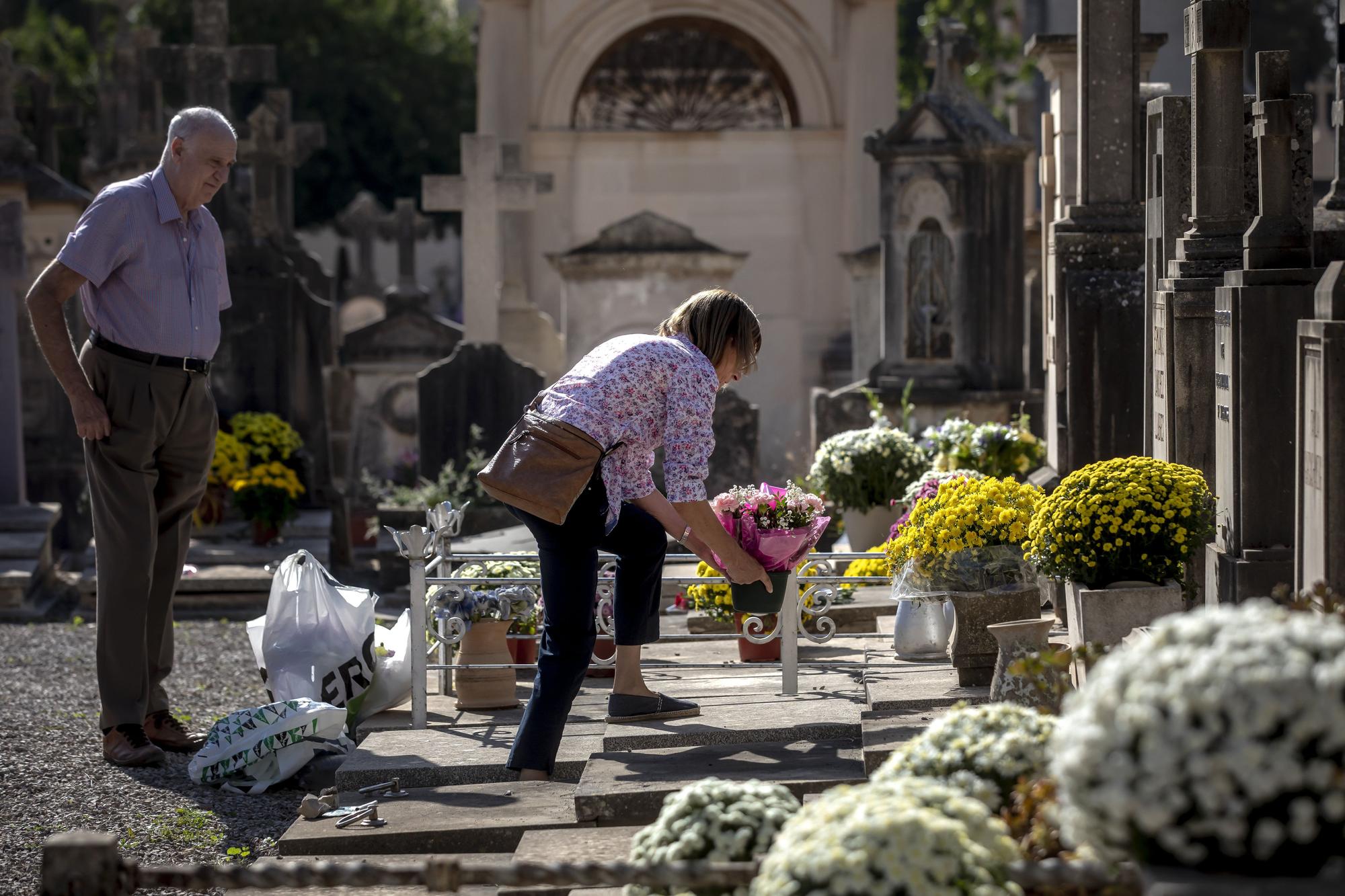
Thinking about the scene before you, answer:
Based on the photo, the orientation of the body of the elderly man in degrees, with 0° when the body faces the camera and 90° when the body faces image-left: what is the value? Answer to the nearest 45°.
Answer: approximately 315°

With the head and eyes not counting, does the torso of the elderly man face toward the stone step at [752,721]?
yes

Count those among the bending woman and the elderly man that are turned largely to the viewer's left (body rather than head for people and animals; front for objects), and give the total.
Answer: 0

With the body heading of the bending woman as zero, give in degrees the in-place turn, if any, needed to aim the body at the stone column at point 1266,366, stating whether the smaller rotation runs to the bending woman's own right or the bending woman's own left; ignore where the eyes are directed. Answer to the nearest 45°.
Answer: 0° — they already face it

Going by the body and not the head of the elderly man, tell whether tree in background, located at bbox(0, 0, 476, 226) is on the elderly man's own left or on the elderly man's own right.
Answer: on the elderly man's own left

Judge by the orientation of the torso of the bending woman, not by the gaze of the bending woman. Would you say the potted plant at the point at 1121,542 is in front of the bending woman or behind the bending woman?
in front

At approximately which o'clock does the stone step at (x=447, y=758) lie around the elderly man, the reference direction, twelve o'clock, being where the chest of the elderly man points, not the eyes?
The stone step is roughly at 12 o'clock from the elderly man.

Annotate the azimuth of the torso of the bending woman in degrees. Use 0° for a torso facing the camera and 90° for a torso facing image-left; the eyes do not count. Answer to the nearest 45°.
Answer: approximately 270°

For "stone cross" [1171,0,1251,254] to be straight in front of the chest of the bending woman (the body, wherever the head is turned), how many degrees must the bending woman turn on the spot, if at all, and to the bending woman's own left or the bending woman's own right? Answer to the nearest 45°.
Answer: approximately 45° to the bending woman's own left
